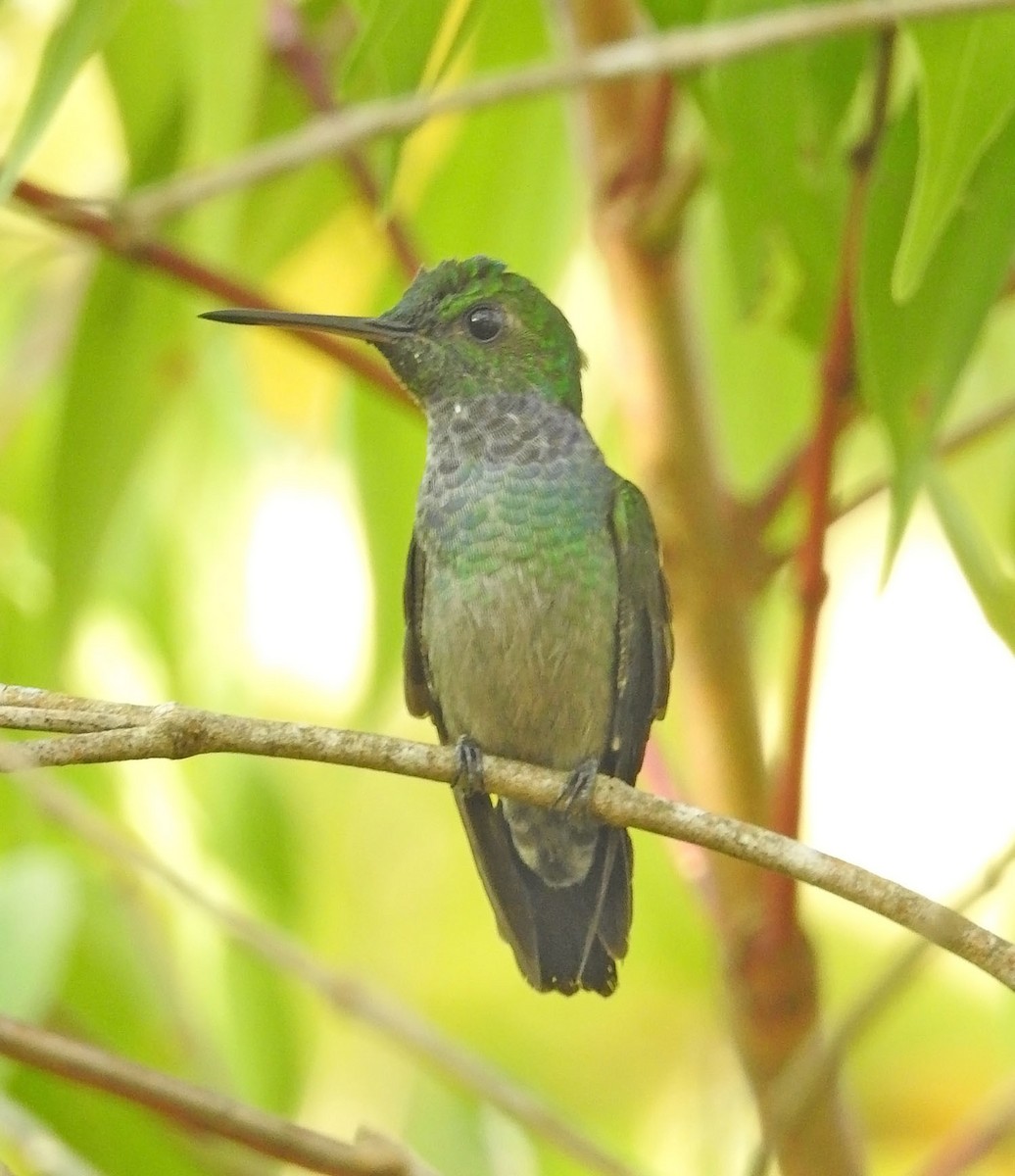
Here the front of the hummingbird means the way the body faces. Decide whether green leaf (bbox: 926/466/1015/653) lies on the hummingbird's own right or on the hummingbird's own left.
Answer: on the hummingbird's own left

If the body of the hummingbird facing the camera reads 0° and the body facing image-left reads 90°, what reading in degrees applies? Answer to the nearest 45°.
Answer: approximately 45°
